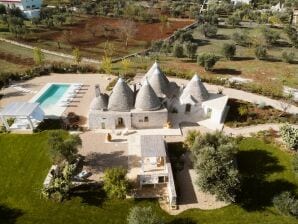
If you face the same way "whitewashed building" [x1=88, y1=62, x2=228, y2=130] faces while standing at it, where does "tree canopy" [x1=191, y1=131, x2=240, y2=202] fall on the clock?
The tree canopy is roughly at 11 o'clock from the whitewashed building.

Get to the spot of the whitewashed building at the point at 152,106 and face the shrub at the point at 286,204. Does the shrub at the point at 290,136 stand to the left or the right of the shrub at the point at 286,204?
left

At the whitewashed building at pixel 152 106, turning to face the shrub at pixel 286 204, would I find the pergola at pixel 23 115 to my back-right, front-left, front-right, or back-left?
back-right

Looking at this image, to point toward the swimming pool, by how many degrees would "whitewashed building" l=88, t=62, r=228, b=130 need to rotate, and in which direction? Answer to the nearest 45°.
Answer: approximately 135° to its right

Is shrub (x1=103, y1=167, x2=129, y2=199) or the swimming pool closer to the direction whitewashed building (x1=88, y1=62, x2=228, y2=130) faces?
the shrub

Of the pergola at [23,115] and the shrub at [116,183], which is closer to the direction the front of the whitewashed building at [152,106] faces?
the shrub

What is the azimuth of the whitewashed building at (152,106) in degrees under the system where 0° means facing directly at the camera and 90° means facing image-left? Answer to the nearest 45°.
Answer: approximately 0°

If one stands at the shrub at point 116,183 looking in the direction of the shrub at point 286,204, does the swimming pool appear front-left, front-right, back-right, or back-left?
back-left

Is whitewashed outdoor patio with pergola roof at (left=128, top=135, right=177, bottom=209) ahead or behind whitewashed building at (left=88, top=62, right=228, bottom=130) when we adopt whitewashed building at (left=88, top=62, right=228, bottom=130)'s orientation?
ahead

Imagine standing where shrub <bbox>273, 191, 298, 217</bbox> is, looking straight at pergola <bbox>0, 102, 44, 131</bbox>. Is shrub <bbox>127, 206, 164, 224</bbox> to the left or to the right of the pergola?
left

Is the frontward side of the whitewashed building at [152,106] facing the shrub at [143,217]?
yes

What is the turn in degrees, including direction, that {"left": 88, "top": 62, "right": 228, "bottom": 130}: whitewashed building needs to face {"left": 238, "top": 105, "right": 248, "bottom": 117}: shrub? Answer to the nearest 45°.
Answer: approximately 90° to its left

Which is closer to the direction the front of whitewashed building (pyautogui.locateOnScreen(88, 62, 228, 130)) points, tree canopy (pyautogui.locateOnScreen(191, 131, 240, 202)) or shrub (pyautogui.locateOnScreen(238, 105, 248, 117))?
the tree canopy
